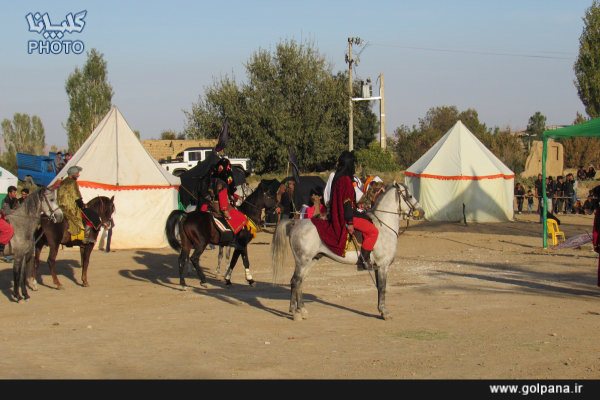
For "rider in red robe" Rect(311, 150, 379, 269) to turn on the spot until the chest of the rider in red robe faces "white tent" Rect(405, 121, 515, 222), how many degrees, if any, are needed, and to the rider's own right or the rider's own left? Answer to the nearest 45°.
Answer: approximately 90° to the rider's own left

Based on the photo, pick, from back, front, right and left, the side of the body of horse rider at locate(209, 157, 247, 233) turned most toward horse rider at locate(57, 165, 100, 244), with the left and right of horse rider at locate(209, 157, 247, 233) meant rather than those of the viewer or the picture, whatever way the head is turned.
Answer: back

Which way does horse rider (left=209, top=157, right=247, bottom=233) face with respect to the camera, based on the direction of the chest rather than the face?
to the viewer's right

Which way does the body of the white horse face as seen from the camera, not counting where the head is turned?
to the viewer's right

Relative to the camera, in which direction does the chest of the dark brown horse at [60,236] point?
to the viewer's right

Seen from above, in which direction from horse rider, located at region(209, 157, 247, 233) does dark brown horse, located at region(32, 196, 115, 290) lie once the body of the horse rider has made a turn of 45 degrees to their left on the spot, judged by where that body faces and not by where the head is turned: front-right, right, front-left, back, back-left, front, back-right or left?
back-left

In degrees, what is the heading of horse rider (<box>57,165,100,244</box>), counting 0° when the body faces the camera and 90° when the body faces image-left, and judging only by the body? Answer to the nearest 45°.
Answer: approximately 270°
